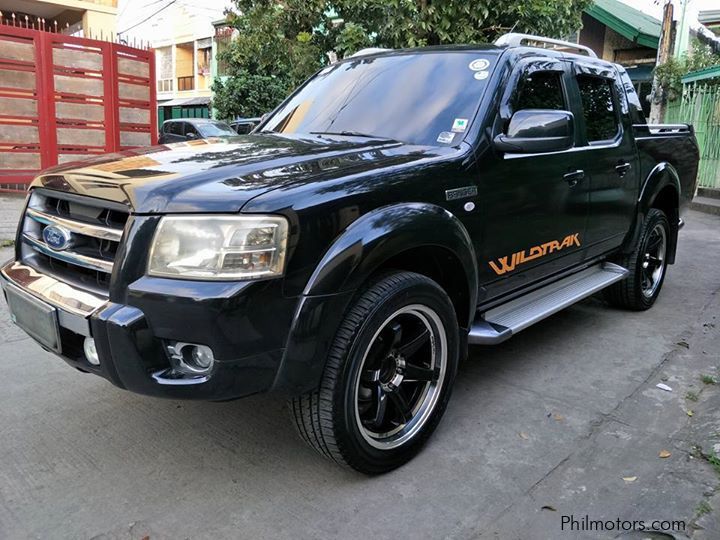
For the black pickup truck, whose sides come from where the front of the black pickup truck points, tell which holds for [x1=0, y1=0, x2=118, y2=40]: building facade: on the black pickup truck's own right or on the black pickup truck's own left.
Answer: on the black pickup truck's own right

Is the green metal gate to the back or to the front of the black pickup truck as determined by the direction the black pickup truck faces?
to the back

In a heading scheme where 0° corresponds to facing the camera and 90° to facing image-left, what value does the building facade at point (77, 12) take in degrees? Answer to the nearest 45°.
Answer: approximately 315°

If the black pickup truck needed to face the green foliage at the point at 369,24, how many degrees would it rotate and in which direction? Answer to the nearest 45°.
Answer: approximately 135° to its right

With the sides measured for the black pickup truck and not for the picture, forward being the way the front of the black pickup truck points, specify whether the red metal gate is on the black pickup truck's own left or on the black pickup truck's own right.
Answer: on the black pickup truck's own right

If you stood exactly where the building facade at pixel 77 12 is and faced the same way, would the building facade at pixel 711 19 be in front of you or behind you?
in front

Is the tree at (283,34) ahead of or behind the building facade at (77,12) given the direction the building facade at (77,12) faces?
ahead
